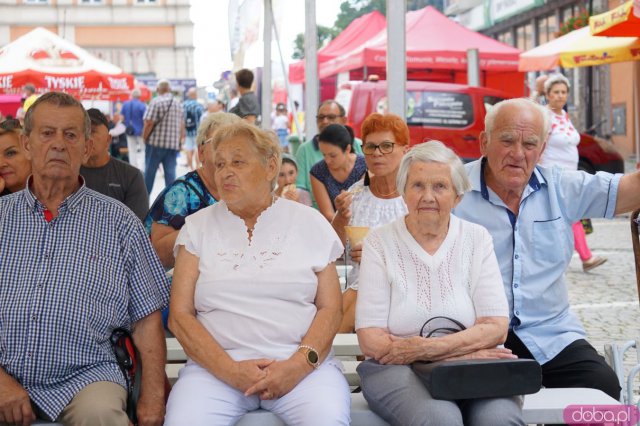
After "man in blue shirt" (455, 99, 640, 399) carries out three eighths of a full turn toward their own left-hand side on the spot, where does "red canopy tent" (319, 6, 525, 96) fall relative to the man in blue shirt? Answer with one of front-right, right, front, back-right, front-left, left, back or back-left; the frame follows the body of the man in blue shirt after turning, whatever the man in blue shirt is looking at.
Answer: front-left

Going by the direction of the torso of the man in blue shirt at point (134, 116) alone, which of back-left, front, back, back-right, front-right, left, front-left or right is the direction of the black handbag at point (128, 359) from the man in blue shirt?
back

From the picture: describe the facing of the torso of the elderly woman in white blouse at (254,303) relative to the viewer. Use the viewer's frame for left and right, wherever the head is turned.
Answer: facing the viewer

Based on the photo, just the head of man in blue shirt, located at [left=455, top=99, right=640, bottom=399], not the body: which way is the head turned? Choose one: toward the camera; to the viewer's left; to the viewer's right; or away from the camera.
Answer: toward the camera

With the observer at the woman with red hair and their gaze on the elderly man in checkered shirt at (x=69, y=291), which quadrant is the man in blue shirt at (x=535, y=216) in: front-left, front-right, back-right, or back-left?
front-left

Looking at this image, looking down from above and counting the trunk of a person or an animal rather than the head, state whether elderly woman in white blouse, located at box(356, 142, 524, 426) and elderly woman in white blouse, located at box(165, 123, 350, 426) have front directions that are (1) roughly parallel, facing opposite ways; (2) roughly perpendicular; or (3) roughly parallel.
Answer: roughly parallel

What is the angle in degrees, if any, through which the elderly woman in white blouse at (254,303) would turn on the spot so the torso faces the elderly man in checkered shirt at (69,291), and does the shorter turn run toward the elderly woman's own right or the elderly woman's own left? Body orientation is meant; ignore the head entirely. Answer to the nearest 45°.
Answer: approximately 90° to the elderly woman's own right

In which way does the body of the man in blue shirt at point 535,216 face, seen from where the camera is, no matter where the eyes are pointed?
toward the camera

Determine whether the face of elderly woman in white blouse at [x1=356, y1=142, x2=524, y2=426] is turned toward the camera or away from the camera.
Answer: toward the camera

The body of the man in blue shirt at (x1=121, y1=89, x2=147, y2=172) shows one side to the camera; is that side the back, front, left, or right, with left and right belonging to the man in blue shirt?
back

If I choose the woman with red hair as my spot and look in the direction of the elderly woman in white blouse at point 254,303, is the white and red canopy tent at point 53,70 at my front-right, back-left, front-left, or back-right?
back-right

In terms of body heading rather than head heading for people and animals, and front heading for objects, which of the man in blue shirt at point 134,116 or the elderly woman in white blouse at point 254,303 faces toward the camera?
the elderly woman in white blouse

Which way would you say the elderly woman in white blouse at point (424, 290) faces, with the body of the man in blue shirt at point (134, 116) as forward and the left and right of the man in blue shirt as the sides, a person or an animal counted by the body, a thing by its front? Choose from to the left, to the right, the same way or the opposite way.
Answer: the opposite way

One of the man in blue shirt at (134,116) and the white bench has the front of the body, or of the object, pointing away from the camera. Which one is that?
the man in blue shirt

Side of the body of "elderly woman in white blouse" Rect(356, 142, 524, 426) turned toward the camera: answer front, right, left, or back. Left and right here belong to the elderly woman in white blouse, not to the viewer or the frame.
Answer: front

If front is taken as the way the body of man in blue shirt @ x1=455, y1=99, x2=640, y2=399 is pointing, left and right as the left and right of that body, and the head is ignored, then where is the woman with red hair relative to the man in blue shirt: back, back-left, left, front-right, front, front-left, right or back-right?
back-right

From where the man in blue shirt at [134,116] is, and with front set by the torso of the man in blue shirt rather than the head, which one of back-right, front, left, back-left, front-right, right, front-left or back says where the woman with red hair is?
back
